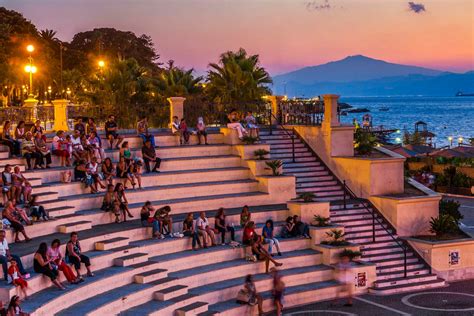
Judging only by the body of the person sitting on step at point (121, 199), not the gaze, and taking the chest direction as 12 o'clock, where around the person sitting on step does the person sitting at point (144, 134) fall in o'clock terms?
The person sitting is roughly at 8 o'clock from the person sitting on step.

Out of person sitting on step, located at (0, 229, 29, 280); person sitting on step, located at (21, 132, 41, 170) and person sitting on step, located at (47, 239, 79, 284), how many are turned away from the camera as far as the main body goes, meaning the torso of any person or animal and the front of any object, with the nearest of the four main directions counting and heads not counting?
0

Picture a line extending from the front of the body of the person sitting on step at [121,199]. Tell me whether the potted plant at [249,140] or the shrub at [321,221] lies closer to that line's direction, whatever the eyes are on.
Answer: the shrub

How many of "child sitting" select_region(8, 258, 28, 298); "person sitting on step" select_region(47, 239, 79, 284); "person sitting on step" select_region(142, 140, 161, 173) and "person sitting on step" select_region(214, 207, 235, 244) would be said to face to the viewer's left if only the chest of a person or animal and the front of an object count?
0

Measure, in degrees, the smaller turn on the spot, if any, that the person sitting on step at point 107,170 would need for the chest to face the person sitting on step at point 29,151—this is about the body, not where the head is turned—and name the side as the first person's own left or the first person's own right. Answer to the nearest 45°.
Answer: approximately 135° to the first person's own right

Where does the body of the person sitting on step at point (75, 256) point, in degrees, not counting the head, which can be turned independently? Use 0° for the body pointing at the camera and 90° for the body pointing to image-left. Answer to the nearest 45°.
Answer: approximately 315°

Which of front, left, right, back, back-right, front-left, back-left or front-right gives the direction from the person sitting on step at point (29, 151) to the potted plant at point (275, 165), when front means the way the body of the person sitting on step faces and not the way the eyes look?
front-left

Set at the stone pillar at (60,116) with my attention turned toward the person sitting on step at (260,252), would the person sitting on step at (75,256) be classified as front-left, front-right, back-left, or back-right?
front-right

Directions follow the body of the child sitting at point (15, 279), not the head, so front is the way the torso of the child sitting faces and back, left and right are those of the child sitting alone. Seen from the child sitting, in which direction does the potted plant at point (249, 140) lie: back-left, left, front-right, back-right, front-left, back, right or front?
left

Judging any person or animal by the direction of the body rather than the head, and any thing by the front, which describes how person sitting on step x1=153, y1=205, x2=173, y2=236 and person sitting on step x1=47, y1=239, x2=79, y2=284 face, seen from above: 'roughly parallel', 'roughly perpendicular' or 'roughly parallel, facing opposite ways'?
roughly parallel

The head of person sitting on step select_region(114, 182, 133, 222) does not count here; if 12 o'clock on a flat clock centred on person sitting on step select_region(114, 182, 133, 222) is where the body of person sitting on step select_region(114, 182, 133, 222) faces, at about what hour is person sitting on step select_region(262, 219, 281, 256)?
person sitting on step select_region(262, 219, 281, 256) is roughly at 11 o'clock from person sitting on step select_region(114, 182, 133, 222).

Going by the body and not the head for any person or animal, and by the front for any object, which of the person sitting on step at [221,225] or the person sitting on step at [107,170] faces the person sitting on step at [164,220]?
the person sitting on step at [107,170]

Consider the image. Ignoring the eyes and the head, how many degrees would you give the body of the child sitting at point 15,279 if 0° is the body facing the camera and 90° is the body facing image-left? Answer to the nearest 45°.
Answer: approximately 315°

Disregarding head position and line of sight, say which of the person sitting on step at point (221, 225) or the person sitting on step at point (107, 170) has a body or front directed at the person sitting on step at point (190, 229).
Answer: the person sitting on step at point (107, 170)

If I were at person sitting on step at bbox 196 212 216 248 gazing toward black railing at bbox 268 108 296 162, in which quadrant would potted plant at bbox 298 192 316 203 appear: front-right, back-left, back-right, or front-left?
front-right
